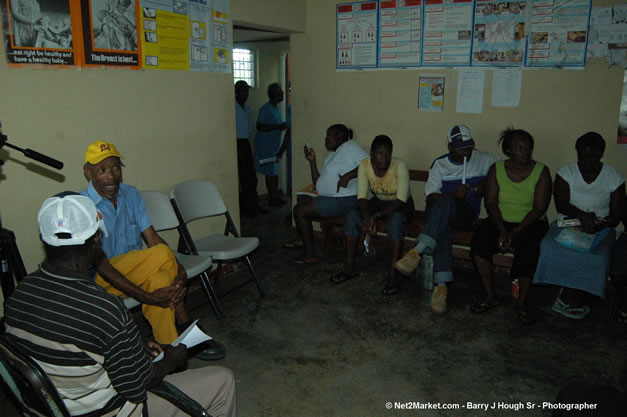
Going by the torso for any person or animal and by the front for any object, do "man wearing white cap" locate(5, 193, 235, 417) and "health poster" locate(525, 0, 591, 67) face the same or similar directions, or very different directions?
very different directions

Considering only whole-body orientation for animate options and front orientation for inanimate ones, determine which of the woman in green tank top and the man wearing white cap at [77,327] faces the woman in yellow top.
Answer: the man wearing white cap

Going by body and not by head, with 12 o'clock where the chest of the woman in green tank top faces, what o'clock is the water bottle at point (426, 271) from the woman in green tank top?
The water bottle is roughly at 3 o'clock from the woman in green tank top.

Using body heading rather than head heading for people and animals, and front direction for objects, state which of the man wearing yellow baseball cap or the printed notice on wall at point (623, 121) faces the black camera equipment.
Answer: the printed notice on wall

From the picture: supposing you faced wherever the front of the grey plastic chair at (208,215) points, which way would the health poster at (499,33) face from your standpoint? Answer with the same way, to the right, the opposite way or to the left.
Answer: to the right

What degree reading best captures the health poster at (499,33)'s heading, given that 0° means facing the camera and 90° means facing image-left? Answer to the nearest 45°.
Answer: approximately 0°

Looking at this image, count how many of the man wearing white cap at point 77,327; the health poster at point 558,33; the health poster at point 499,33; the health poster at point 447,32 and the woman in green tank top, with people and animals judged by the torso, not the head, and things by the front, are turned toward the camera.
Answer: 4

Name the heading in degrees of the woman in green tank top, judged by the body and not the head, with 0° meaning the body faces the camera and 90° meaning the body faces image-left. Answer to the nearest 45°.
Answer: approximately 0°
